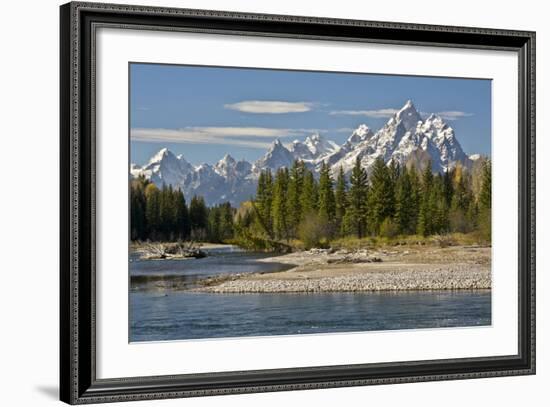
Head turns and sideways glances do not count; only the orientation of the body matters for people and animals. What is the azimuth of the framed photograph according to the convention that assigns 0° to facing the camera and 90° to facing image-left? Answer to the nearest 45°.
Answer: approximately 315°
